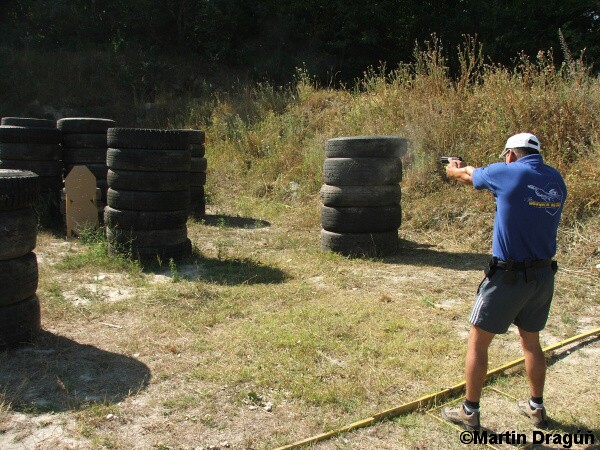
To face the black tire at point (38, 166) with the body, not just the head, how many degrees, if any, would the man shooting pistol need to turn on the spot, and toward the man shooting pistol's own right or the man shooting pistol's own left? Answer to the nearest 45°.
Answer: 0° — they already face it

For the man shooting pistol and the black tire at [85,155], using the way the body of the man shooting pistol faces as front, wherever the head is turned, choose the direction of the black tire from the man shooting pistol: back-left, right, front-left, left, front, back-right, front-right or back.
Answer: front

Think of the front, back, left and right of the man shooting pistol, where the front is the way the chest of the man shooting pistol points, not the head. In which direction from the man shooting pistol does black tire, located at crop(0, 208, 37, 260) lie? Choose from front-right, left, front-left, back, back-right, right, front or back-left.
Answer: front-left

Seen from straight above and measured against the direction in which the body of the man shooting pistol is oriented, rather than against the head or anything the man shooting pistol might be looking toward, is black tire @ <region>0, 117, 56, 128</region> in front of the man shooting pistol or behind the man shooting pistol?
in front

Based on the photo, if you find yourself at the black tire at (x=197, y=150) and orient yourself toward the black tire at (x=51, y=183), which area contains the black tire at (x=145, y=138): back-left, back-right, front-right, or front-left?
front-left

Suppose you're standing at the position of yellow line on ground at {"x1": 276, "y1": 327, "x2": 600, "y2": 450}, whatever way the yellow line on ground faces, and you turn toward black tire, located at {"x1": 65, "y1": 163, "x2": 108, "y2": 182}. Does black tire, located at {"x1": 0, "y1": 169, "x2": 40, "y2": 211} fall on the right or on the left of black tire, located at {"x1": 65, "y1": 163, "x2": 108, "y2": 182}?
left

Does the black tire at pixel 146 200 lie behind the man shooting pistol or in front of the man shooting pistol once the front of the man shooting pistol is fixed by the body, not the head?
in front

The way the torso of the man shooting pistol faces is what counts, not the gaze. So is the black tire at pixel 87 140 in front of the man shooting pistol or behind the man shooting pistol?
in front

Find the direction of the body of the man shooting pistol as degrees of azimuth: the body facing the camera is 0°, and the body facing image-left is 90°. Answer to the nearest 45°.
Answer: approximately 135°

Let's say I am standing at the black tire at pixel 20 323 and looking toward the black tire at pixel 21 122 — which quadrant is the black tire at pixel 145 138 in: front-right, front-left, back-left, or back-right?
front-right

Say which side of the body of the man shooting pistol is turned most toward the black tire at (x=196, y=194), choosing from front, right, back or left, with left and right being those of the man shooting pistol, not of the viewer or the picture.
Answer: front

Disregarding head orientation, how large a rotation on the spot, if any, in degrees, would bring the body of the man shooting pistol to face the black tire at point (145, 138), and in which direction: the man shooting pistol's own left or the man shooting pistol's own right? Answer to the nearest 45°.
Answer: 0° — they already face it
